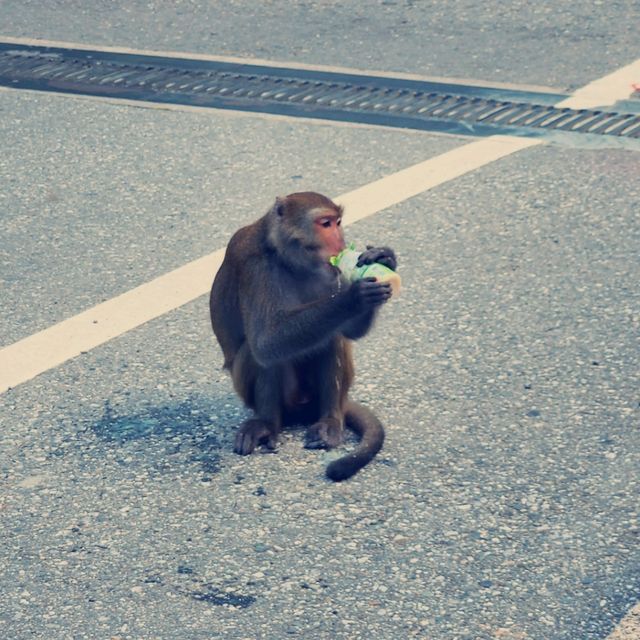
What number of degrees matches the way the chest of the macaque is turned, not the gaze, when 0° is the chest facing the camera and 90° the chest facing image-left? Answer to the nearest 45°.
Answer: approximately 315°

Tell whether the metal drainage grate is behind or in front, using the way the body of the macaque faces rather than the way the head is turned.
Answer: behind
